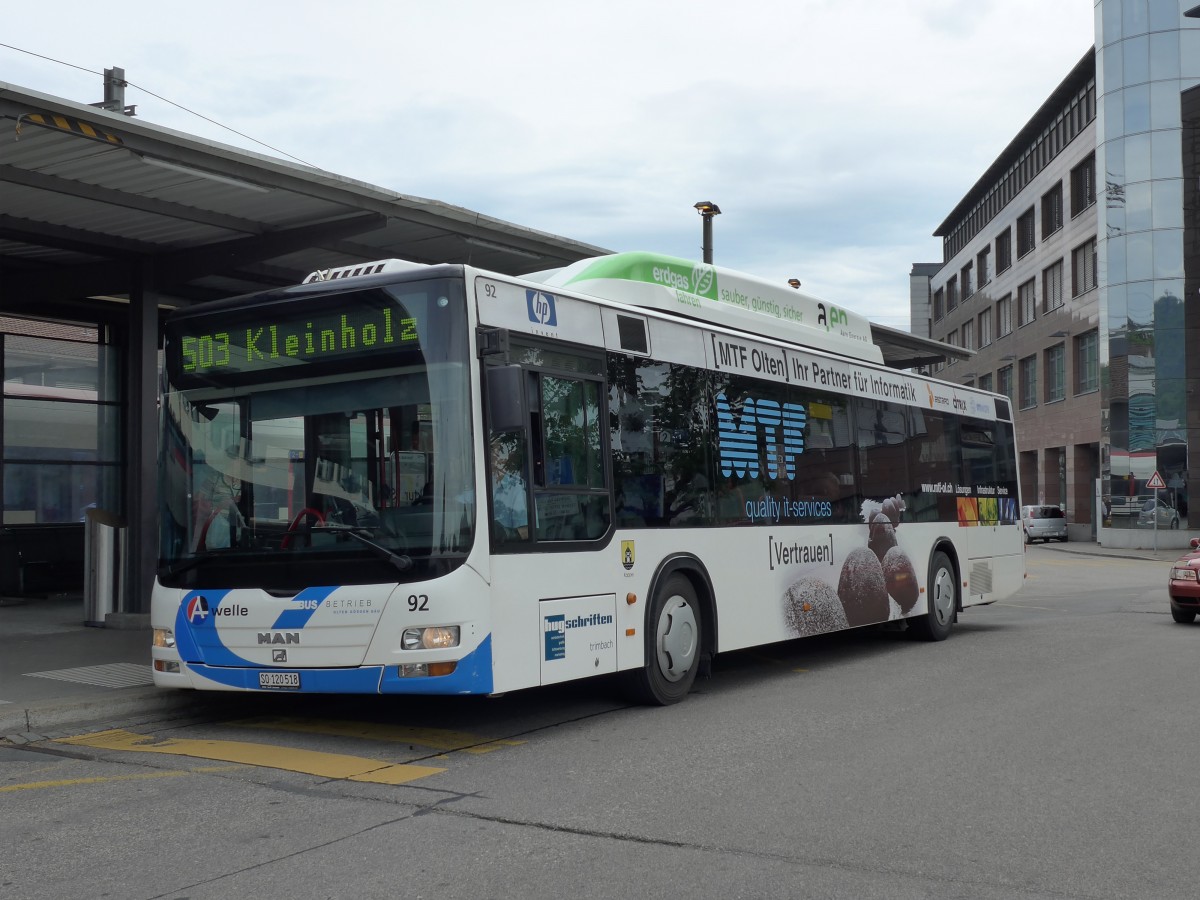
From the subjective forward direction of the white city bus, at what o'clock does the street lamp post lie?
The street lamp post is roughly at 5 o'clock from the white city bus.

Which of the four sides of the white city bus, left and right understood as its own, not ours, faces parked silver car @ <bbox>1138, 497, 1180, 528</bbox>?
back

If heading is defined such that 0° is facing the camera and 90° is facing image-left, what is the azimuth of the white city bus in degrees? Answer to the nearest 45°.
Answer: approximately 45°

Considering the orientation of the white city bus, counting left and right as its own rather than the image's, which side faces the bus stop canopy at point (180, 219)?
right

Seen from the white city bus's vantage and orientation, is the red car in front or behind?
behind

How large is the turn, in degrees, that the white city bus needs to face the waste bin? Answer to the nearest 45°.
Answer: approximately 90° to its right

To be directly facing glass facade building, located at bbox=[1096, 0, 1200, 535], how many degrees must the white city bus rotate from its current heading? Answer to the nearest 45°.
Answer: approximately 180°
